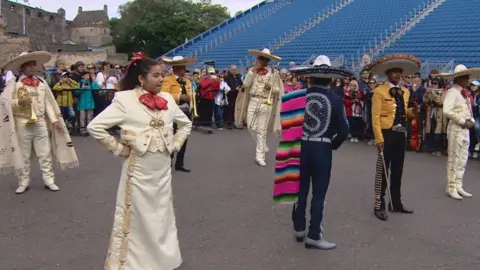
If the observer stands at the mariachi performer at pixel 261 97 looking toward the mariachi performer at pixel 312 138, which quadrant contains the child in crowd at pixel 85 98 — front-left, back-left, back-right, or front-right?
back-right

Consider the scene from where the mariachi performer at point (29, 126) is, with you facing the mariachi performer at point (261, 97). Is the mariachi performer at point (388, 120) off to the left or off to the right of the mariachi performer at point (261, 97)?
right

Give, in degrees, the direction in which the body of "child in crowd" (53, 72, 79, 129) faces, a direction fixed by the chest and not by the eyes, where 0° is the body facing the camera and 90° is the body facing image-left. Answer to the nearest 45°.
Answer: approximately 0°

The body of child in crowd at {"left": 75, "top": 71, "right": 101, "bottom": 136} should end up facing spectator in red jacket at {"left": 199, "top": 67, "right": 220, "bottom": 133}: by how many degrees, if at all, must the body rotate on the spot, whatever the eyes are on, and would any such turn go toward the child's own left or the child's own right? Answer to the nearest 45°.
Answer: approximately 90° to the child's own left

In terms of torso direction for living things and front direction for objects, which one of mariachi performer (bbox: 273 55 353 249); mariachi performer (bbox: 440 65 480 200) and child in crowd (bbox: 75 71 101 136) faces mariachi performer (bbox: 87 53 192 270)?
the child in crowd

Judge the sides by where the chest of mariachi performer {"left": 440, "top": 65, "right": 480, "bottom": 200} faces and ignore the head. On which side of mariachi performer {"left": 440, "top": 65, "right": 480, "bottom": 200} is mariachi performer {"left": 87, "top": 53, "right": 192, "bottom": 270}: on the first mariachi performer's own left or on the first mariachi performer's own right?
on the first mariachi performer's own right

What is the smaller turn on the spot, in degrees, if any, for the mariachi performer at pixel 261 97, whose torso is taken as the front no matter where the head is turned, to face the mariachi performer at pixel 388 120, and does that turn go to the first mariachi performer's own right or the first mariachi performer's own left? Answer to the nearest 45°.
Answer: approximately 45° to the first mariachi performer's own left

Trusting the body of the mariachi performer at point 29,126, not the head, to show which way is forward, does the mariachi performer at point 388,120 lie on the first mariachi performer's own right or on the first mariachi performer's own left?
on the first mariachi performer's own left

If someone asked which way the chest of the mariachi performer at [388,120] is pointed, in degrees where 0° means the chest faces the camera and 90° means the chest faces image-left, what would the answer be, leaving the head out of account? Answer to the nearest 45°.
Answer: approximately 315°
